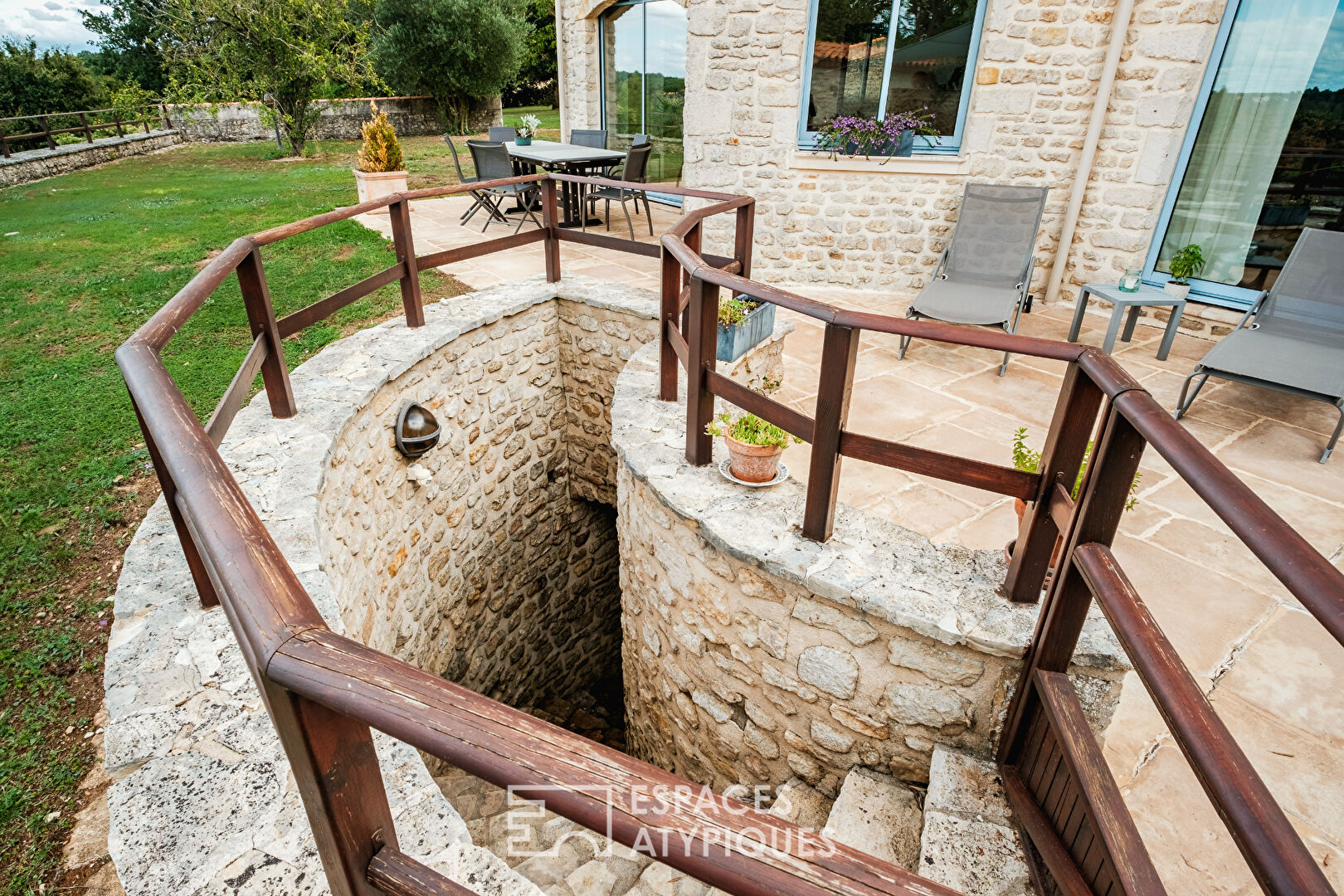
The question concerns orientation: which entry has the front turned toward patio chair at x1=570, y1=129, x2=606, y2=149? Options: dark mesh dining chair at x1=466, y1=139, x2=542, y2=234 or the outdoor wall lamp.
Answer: the dark mesh dining chair

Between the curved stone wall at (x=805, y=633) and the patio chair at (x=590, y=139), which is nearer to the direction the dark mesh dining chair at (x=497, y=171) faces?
the patio chair

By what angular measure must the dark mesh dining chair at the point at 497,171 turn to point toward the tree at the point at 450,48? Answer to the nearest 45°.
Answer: approximately 45° to its left

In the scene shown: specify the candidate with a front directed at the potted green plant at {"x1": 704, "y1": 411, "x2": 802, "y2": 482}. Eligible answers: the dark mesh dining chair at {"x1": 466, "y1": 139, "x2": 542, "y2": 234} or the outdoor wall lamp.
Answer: the outdoor wall lamp

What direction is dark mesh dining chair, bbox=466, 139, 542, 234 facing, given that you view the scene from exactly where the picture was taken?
facing away from the viewer and to the right of the viewer

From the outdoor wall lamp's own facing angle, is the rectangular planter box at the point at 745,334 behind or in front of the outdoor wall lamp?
in front

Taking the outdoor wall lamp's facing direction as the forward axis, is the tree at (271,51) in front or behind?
behind

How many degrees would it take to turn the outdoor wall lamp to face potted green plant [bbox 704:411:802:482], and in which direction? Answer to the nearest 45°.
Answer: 0° — it already faces it

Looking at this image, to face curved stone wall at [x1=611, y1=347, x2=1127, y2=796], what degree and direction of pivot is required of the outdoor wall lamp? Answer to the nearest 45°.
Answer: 0° — it already faces it

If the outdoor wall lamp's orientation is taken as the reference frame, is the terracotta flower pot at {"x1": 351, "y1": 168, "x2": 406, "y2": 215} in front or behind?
behind
